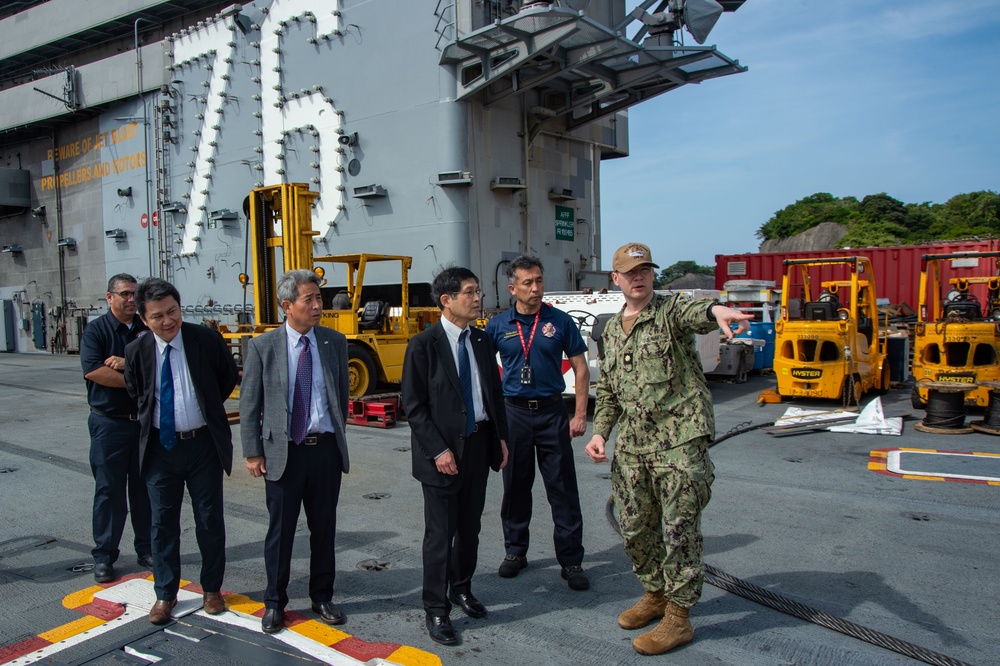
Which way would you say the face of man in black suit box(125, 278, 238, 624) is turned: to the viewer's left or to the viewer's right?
to the viewer's right

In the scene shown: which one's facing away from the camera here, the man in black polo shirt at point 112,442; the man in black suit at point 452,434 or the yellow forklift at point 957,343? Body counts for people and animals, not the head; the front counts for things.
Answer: the yellow forklift

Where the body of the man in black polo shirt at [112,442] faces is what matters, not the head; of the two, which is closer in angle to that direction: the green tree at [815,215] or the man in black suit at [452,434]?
the man in black suit

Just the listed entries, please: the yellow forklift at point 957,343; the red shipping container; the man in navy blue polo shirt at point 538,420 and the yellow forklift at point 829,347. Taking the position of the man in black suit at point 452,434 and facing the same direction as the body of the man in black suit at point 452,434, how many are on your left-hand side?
4

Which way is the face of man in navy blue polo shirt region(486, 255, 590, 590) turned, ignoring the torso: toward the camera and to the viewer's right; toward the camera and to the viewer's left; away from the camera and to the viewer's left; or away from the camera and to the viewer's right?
toward the camera and to the viewer's right

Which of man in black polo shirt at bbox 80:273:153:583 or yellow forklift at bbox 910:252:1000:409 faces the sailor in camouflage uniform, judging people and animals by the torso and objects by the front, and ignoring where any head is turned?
the man in black polo shirt

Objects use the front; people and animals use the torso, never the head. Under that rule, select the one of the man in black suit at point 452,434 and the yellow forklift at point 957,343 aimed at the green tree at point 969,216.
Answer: the yellow forklift

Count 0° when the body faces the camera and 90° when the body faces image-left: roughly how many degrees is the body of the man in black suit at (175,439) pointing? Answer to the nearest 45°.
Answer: approximately 0°

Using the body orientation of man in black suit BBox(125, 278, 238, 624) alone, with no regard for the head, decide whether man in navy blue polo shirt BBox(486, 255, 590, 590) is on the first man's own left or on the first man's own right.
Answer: on the first man's own left

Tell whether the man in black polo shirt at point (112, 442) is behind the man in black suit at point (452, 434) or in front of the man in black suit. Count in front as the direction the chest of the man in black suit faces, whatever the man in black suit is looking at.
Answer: behind

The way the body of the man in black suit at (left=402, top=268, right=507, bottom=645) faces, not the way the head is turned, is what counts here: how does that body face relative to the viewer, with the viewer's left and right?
facing the viewer and to the right of the viewer
